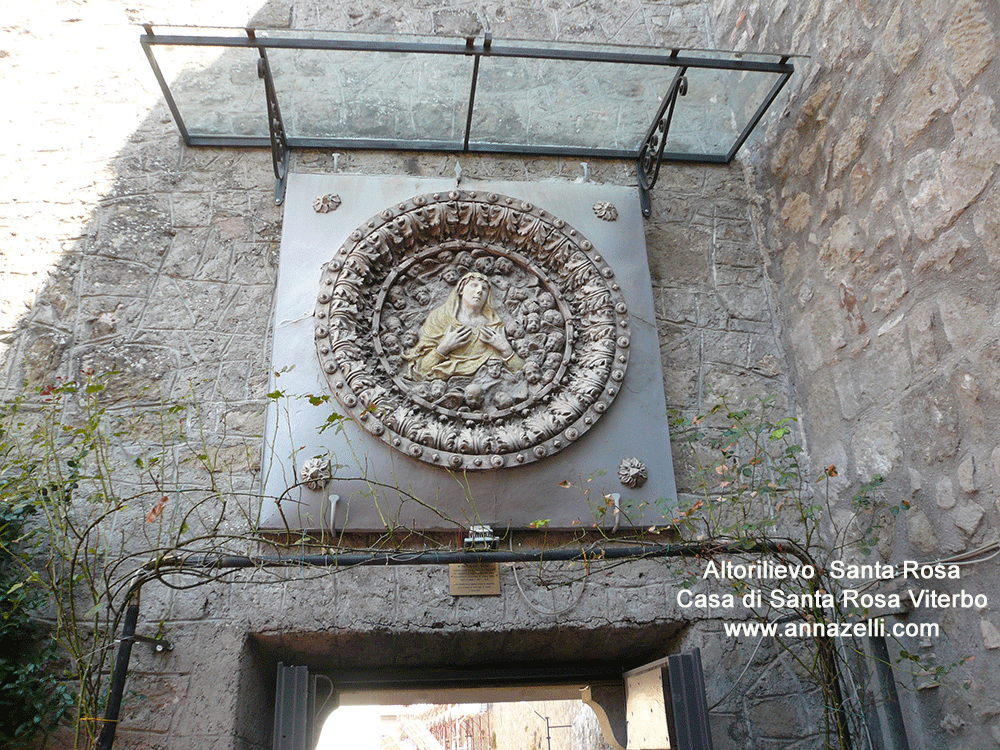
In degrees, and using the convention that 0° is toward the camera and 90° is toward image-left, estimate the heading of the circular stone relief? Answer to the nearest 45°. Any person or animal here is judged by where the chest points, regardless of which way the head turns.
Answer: approximately 0°

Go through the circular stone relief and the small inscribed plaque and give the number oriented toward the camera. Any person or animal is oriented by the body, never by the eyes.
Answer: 2
